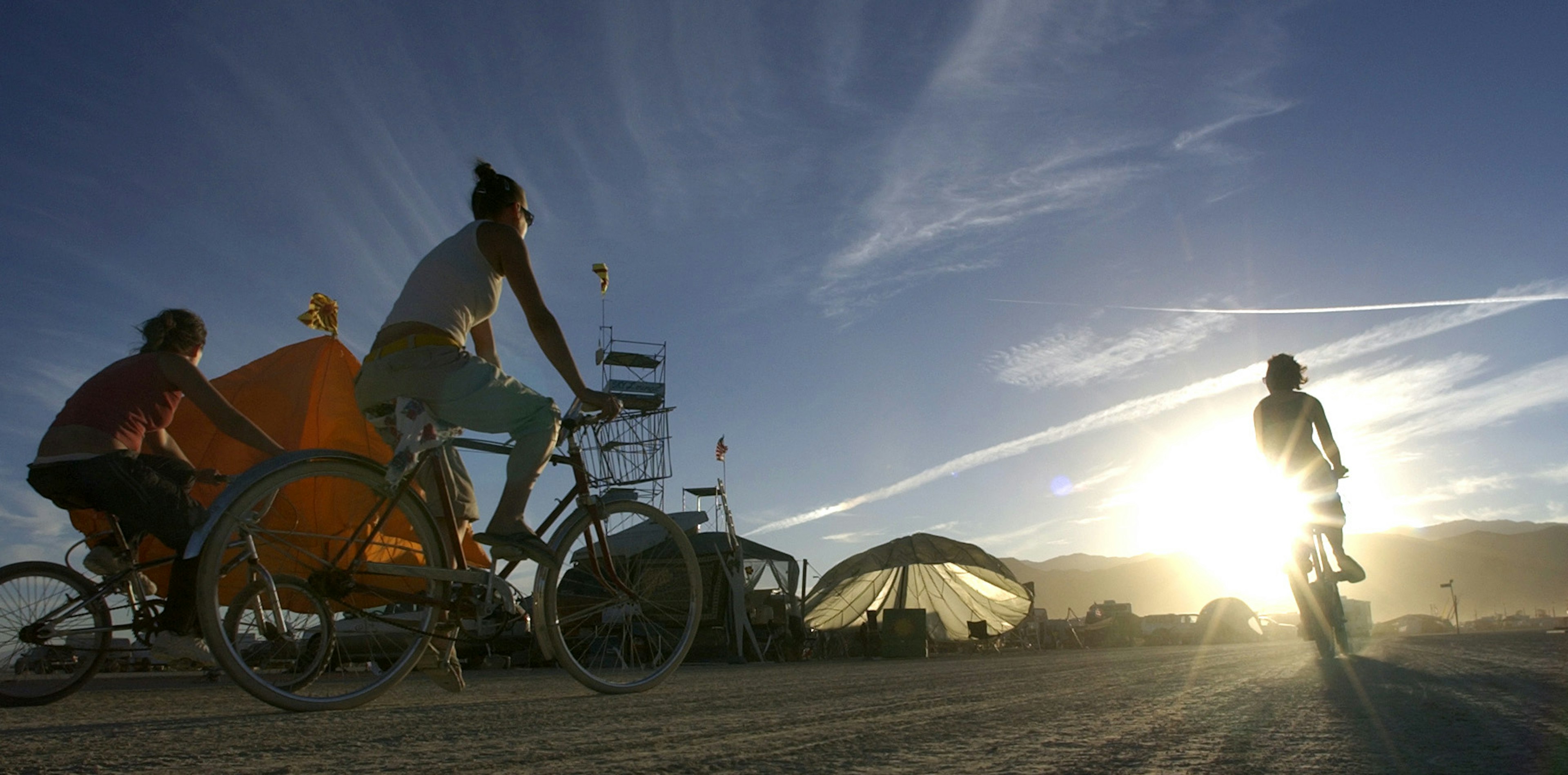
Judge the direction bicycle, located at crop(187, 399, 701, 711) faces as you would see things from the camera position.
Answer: facing away from the viewer and to the right of the viewer

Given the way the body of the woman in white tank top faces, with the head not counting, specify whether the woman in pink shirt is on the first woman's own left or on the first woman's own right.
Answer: on the first woman's own left

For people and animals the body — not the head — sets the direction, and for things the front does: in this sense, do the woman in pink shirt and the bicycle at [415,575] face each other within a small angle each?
no

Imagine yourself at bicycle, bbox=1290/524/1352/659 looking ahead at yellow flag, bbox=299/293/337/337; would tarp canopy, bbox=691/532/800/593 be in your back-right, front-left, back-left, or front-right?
front-right

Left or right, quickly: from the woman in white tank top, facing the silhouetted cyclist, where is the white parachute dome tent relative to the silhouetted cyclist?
left

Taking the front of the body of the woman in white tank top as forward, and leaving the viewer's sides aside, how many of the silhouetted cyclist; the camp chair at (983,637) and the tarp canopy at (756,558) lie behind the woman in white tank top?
0

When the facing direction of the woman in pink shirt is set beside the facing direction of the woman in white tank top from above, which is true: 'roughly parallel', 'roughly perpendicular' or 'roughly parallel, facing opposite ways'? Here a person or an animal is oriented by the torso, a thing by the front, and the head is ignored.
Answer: roughly parallel

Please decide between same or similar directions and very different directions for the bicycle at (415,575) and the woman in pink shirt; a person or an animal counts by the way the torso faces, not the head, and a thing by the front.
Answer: same or similar directions

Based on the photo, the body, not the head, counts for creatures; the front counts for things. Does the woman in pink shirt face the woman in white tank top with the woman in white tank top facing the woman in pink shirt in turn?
no

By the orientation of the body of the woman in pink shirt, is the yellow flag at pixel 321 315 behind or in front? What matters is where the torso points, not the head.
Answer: in front

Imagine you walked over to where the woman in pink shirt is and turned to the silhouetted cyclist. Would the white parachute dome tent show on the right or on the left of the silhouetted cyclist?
left

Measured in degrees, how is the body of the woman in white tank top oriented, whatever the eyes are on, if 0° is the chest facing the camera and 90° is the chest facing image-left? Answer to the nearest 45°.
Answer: approximately 225°

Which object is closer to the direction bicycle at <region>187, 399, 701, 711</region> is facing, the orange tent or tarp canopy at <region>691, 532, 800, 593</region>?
the tarp canopy
